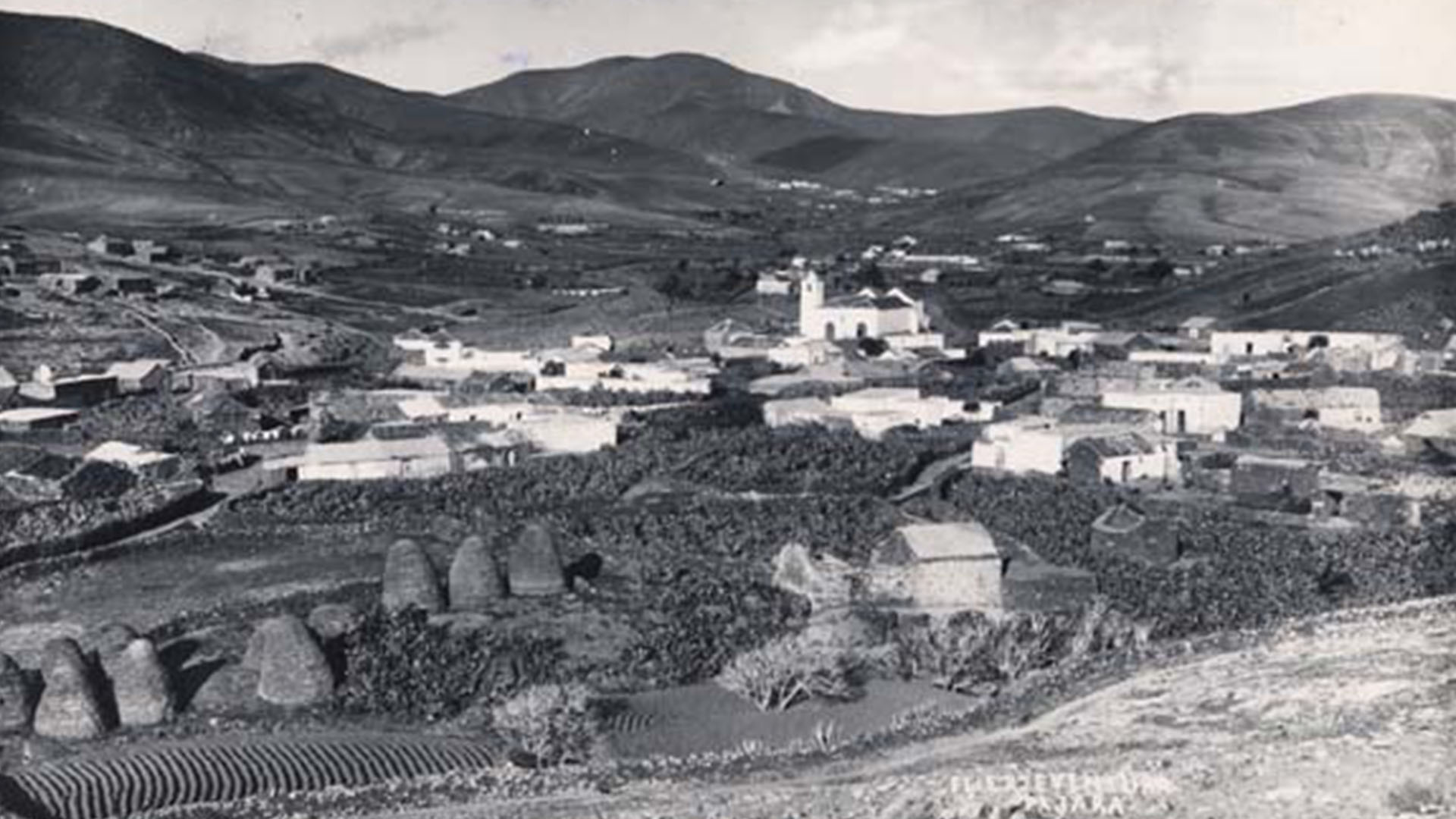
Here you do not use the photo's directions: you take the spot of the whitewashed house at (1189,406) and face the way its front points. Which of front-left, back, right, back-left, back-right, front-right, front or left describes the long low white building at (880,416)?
right

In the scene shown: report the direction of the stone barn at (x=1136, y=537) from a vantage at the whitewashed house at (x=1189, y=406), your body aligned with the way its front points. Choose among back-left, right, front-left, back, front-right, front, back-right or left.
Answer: front

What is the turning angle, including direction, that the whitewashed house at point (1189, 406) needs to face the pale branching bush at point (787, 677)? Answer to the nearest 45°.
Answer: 0° — it already faces it

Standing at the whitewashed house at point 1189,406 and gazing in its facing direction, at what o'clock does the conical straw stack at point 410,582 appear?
The conical straw stack is roughly at 1 o'clock from the whitewashed house.

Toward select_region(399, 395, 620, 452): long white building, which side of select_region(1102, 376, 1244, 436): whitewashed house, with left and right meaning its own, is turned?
right

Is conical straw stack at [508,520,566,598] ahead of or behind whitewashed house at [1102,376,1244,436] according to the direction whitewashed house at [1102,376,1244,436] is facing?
ahead

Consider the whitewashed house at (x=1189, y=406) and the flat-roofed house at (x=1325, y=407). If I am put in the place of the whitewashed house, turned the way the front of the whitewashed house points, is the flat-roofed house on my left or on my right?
on my left

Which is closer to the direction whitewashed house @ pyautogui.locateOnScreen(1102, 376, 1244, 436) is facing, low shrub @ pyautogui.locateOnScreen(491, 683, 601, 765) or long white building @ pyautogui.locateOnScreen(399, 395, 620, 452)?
the low shrub

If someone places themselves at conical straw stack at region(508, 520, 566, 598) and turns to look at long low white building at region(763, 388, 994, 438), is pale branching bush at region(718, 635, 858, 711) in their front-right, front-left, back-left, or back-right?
back-right

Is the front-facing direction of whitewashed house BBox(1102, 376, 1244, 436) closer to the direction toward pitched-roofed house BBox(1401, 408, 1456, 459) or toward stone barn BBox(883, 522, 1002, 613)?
the stone barn

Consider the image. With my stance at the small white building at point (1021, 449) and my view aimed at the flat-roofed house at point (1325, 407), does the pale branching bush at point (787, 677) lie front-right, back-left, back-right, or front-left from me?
back-right

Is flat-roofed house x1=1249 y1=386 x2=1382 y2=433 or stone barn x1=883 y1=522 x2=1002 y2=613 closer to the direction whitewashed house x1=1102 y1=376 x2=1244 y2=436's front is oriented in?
the stone barn

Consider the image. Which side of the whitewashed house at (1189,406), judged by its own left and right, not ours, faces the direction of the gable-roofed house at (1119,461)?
front

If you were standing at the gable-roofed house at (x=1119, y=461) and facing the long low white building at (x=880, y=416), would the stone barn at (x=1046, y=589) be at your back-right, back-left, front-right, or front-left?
back-left

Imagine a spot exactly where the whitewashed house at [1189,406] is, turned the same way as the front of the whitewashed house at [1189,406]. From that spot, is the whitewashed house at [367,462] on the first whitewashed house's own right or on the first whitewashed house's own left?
on the first whitewashed house's own right

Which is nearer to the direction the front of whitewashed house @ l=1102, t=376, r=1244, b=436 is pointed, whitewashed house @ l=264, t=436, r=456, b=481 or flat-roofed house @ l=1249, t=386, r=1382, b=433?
the whitewashed house

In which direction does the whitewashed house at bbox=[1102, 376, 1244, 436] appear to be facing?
toward the camera
